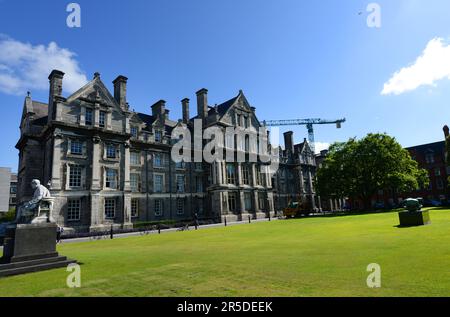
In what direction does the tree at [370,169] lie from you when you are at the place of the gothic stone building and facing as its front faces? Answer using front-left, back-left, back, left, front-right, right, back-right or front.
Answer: front-left

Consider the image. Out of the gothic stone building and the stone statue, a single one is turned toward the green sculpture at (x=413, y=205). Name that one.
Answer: the gothic stone building

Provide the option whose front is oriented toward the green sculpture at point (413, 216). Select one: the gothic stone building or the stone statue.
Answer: the gothic stone building

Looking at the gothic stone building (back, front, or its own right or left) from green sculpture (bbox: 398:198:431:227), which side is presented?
front

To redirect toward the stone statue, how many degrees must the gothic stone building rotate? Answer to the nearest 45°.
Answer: approximately 45° to its right

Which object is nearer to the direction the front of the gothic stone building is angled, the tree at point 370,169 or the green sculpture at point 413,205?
the green sculpture

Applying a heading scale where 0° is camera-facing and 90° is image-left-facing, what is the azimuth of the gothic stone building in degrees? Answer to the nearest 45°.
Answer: approximately 315°

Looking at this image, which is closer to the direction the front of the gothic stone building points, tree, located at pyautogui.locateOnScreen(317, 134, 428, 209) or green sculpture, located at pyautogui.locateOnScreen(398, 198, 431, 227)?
the green sculpture

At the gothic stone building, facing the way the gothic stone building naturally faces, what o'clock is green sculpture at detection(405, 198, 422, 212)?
The green sculpture is roughly at 12 o'clock from the gothic stone building.
